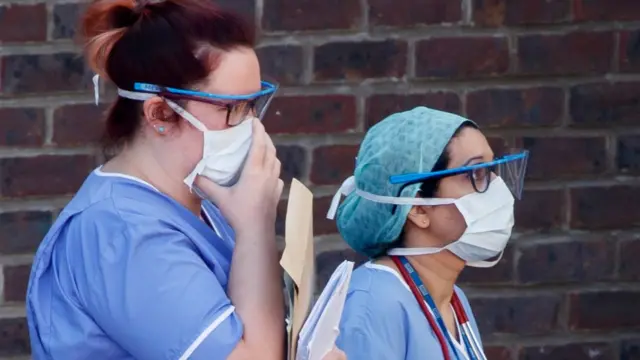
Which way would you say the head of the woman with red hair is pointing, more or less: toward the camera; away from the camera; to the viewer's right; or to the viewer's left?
to the viewer's right

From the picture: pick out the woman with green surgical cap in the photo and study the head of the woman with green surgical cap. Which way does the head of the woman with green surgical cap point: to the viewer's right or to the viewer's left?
to the viewer's right

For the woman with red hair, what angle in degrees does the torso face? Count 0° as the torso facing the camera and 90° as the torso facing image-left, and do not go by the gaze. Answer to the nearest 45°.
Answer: approximately 270°

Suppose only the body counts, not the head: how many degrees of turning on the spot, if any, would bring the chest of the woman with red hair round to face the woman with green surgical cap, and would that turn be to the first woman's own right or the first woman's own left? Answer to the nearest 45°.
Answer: approximately 45° to the first woman's own left
